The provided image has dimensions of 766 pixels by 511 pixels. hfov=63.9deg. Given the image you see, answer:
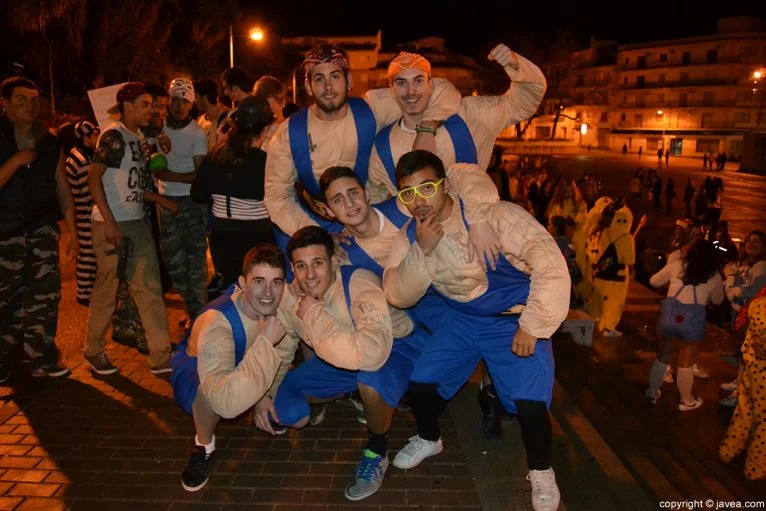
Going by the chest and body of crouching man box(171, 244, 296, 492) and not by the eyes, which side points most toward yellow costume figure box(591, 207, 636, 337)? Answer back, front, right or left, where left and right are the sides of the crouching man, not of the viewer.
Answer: left

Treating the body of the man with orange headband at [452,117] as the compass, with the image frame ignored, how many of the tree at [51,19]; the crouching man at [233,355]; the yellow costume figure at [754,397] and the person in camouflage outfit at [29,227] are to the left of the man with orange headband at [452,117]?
1

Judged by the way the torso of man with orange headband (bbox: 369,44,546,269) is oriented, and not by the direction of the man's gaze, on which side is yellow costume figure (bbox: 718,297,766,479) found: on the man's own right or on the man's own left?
on the man's own left

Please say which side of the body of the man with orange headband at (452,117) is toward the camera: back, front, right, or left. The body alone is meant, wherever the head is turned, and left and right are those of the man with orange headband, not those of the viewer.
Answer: front

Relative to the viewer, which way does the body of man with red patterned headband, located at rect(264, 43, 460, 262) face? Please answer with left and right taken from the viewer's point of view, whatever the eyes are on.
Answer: facing the viewer

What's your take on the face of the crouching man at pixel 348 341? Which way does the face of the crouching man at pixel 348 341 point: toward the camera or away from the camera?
toward the camera

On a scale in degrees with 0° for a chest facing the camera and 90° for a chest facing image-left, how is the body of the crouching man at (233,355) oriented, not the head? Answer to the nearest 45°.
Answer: approximately 315°

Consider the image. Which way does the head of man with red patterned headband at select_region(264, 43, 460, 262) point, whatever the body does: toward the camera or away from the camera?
toward the camera
